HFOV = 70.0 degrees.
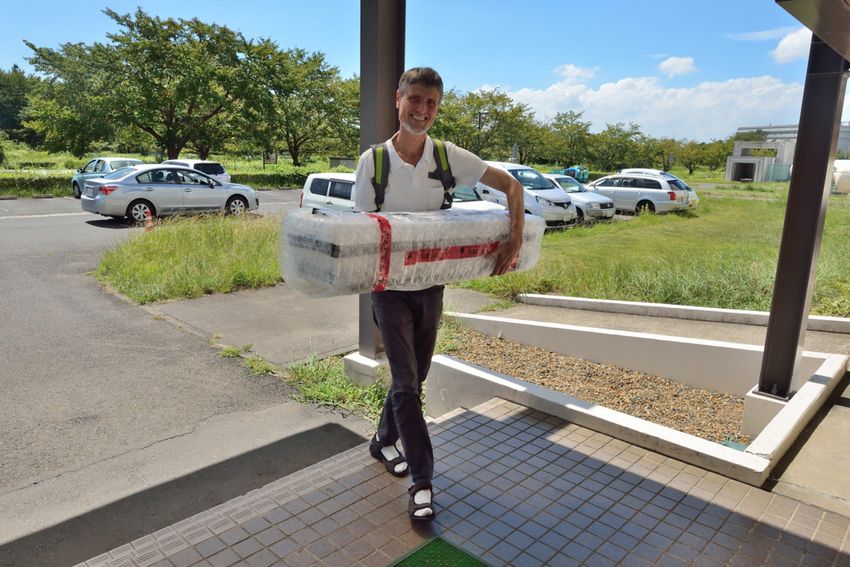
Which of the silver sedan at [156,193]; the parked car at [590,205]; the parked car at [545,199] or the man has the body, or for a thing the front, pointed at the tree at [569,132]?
the silver sedan

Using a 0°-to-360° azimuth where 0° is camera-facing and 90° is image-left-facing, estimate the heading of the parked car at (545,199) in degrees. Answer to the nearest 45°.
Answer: approximately 315°

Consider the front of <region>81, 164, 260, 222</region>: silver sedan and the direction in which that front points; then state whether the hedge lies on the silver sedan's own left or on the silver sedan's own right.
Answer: on the silver sedan's own left

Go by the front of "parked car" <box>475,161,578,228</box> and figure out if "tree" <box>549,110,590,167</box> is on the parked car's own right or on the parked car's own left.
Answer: on the parked car's own left

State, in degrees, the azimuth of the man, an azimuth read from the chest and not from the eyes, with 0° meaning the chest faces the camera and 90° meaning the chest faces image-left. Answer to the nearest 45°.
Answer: approximately 0°

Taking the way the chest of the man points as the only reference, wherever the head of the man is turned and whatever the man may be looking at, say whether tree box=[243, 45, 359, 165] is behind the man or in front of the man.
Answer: behind

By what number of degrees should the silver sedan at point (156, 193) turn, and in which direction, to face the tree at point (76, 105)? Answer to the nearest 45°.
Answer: approximately 45° to its left

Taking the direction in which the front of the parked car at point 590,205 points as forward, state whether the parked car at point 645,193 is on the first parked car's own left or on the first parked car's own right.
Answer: on the first parked car's own left

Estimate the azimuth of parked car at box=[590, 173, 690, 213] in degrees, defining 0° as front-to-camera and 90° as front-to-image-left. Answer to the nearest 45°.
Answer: approximately 135°

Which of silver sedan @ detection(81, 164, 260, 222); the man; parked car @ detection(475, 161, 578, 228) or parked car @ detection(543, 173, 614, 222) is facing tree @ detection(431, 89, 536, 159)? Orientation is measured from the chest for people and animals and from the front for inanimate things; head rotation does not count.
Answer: the silver sedan
